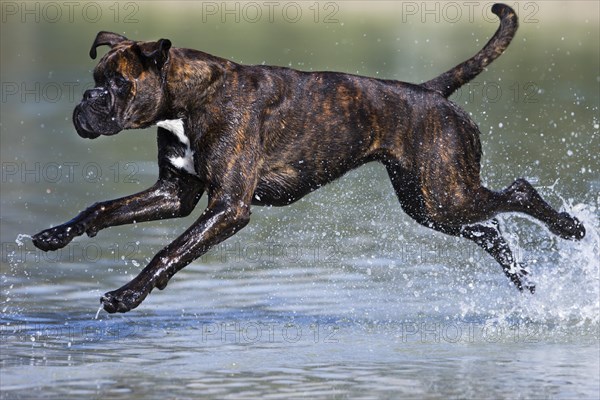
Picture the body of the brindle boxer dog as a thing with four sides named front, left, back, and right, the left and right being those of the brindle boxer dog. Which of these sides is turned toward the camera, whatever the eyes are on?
left
